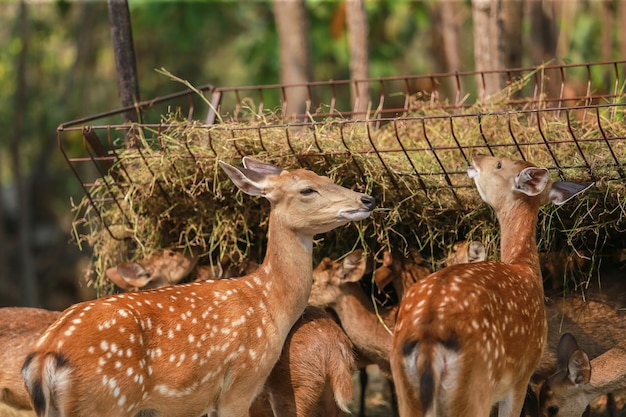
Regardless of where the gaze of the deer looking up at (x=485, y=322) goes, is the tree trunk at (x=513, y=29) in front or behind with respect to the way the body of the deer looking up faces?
in front

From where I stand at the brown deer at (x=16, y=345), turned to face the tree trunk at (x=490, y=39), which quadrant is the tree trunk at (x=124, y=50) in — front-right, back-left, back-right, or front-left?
front-left

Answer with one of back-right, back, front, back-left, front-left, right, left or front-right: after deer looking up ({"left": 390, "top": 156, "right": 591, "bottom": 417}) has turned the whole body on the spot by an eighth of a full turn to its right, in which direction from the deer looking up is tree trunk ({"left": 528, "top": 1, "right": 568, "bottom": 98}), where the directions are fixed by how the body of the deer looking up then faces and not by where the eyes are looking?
left

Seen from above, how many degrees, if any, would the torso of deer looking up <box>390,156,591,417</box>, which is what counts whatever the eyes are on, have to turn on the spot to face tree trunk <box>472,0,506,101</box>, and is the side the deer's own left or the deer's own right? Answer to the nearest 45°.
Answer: approximately 45° to the deer's own left

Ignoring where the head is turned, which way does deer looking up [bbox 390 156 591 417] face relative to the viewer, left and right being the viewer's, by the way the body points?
facing away from the viewer and to the right of the viewer

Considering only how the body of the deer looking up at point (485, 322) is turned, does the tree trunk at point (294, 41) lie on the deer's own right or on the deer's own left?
on the deer's own left
